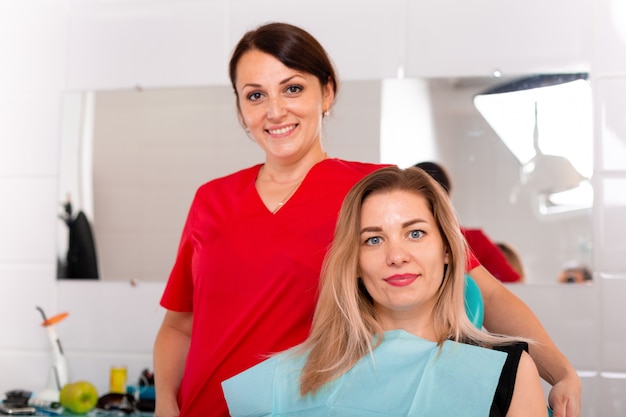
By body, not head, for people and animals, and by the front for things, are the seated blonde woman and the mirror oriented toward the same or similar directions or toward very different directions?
same or similar directions

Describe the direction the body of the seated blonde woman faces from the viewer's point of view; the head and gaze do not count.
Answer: toward the camera

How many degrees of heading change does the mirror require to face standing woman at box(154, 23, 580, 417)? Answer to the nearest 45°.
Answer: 0° — it already faces them

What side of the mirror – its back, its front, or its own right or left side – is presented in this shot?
front

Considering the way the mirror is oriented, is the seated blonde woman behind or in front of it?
in front

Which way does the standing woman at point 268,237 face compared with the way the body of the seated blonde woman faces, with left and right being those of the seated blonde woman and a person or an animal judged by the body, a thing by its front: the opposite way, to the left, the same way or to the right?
the same way

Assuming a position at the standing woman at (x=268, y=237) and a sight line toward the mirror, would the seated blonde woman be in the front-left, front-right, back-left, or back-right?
back-right

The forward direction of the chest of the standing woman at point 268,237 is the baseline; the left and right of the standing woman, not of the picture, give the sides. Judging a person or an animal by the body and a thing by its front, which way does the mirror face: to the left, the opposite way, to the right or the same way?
the same way

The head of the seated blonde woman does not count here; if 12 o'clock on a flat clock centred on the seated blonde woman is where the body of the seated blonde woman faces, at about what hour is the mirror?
The mirror is roughly at 5 o'clock from the seated blonde woman.

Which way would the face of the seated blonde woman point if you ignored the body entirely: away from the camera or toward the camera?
toward the camera

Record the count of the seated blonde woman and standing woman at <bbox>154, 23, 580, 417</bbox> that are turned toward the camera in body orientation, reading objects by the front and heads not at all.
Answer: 2

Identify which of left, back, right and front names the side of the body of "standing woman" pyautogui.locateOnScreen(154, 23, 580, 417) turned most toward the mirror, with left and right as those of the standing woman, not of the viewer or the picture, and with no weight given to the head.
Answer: back
